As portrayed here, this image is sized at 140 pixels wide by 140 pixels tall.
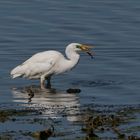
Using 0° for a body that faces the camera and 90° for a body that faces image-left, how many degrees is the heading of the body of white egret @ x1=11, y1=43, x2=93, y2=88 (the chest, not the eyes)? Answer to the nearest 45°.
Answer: approximately 270°
